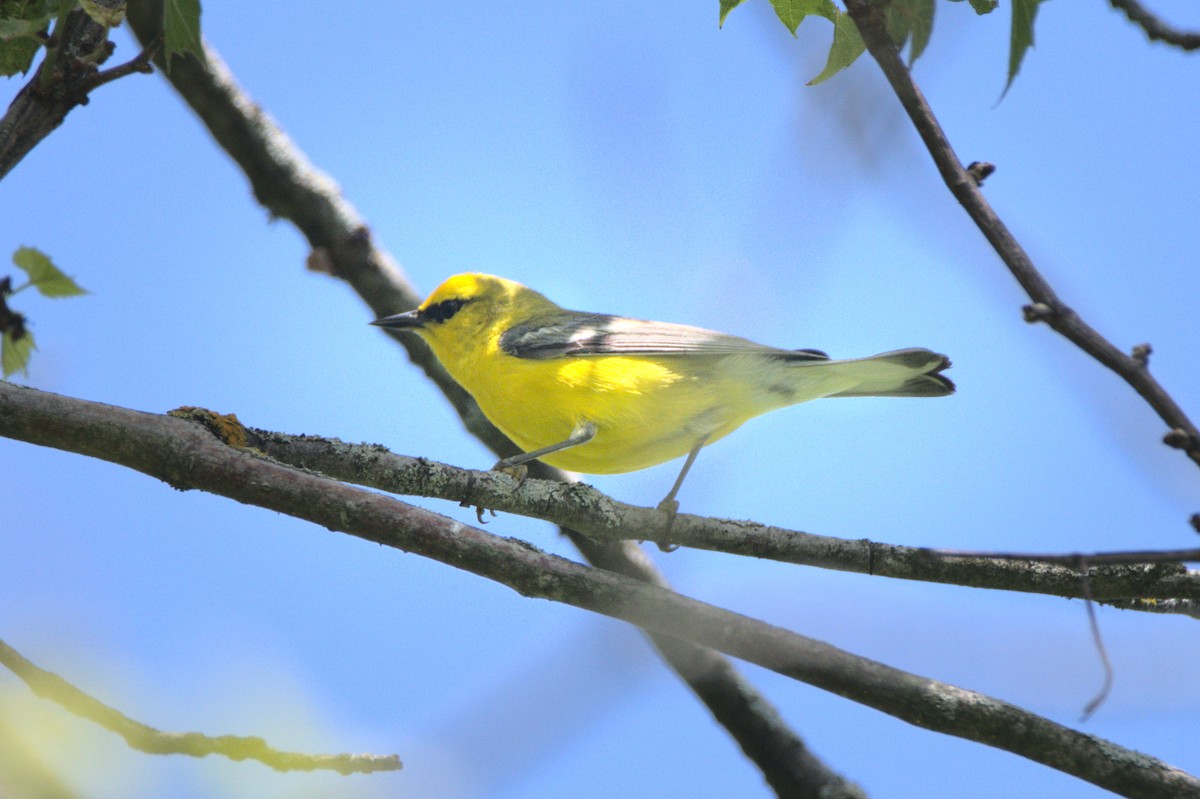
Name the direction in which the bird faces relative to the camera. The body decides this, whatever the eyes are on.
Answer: to the viewer's left

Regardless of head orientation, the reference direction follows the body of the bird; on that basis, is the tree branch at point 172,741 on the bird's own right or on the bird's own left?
on the bird's own left
